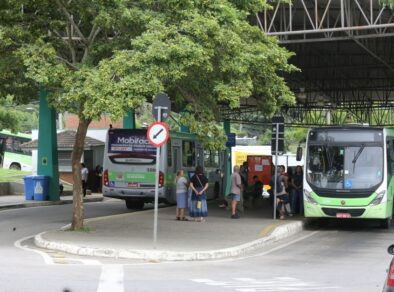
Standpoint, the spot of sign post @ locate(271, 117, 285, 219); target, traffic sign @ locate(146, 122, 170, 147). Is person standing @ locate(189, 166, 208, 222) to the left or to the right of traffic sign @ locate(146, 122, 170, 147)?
right

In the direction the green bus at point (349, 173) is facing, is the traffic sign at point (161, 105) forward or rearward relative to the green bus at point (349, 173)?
forward
